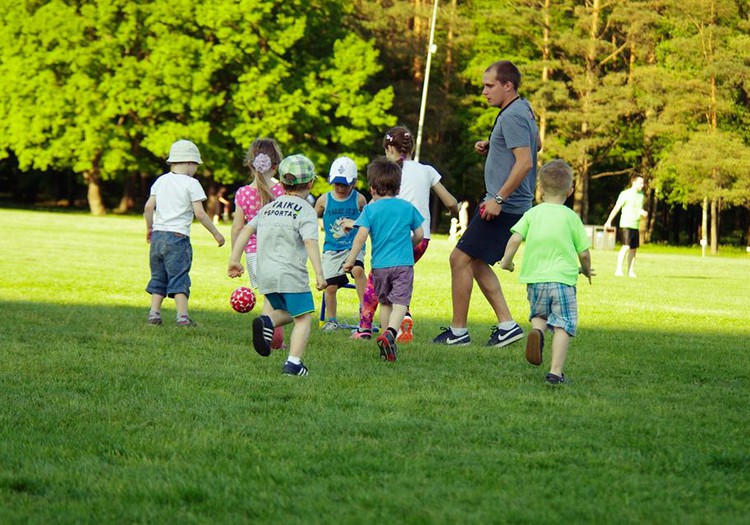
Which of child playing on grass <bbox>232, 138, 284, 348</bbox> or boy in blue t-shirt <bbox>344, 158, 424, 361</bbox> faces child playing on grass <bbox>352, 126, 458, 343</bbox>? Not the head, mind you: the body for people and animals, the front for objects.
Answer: the boy in blue t-shirt

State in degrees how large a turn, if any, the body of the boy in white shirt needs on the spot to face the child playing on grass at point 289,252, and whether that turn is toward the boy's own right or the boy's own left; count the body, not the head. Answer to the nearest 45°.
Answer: approximately 135° to the boy's own right

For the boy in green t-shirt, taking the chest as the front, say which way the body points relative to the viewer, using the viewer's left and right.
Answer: facing away from the viewer

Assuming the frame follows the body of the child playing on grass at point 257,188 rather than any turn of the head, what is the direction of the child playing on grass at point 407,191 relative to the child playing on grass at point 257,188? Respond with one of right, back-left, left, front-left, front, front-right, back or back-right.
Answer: right

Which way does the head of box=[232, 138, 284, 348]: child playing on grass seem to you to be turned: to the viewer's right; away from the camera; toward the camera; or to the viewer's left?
away from the camera

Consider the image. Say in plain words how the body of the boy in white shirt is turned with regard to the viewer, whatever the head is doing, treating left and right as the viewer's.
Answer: facing away from the viewer and to the right of the viewer

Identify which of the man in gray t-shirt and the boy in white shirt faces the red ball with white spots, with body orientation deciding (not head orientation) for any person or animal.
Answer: the man in gray t-shirt
